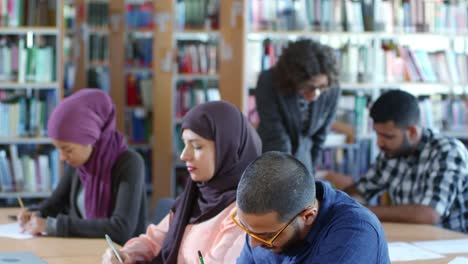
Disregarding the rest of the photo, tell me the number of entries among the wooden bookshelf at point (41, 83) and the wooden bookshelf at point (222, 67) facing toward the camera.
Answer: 2

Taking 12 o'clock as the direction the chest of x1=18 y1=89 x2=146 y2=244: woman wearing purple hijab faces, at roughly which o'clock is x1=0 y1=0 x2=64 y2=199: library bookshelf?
The library bookshelf is roughly at 4 o'clock from the woman wearing purple hijab.

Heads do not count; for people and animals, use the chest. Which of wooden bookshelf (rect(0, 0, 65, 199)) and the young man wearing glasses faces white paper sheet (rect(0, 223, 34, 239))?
the wooden bookshelf

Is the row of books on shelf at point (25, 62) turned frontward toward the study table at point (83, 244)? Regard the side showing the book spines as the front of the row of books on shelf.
yes

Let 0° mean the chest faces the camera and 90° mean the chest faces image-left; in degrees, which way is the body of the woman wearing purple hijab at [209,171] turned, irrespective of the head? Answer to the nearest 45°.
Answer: approximately 45°

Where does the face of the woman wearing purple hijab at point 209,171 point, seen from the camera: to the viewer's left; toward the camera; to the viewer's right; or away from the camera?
to the viewer's left

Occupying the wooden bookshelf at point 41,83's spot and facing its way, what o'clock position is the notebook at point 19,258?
The notebook is roughly at 12 o'clock from the wooden bookshelf.

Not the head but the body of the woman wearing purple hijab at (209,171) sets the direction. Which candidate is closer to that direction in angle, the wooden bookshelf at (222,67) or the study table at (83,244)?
the study table
